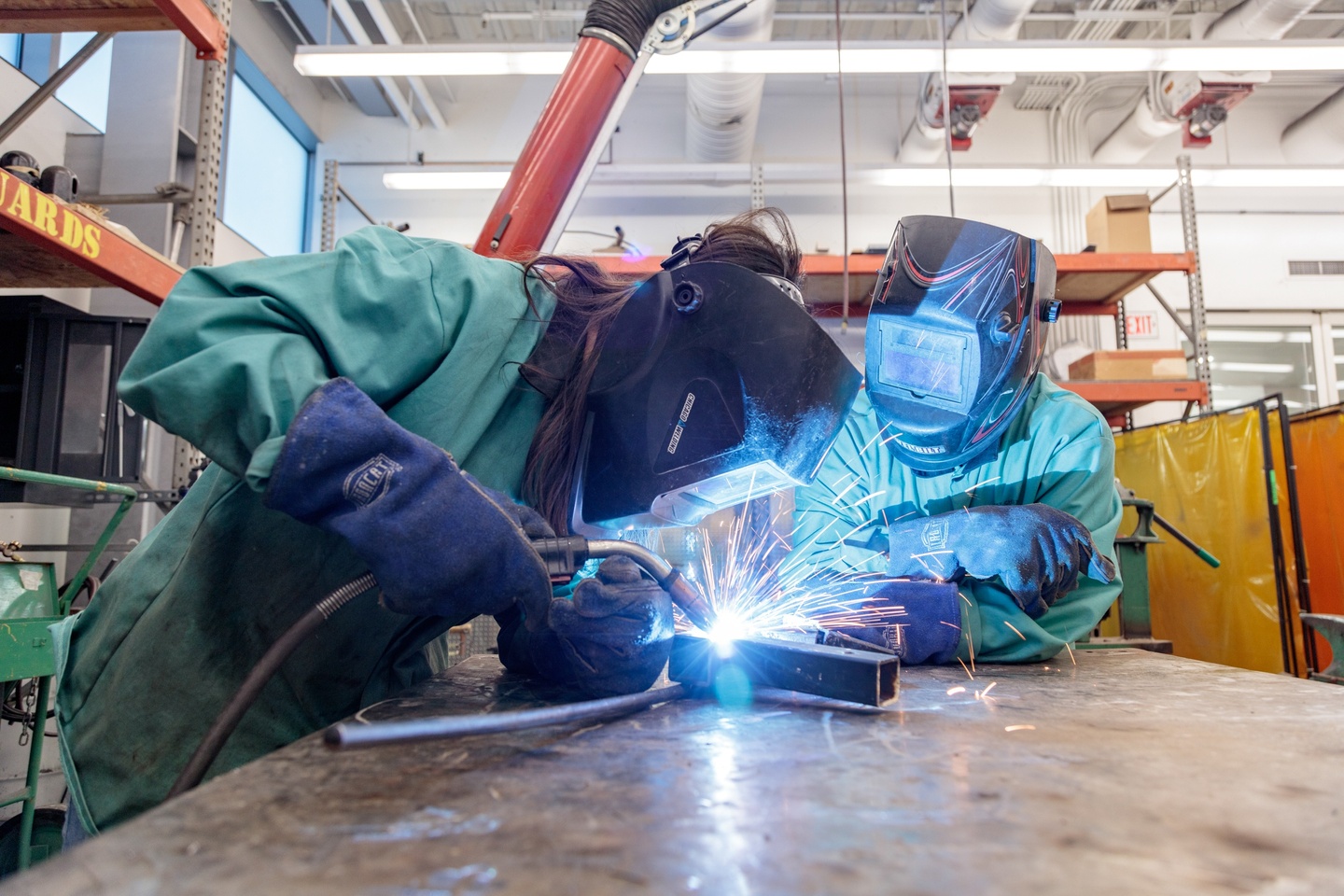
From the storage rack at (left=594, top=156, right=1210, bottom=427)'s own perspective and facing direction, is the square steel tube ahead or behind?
ahead

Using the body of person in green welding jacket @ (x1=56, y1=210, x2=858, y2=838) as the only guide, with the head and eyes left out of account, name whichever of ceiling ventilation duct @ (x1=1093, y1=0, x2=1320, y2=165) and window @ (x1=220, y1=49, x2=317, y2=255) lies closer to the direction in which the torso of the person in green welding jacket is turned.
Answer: the ceiling ventilation duct

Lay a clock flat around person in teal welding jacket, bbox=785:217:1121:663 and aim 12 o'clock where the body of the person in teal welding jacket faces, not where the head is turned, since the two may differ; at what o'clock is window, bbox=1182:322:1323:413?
The window is roughly at 7 o'clock from the person in teal welding jacket.

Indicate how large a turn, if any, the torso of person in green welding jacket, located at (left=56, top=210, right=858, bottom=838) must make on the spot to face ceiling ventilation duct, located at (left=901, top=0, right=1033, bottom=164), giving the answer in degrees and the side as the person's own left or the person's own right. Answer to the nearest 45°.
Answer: approximately 45° to the person's own left

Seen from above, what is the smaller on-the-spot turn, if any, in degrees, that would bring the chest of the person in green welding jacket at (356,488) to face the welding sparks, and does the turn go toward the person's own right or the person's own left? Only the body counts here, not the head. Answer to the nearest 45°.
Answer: approximately 45° to the person's own left

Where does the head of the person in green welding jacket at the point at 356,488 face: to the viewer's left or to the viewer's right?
to the viewer's right

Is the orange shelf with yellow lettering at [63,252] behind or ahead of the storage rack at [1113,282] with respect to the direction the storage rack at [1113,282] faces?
ahead

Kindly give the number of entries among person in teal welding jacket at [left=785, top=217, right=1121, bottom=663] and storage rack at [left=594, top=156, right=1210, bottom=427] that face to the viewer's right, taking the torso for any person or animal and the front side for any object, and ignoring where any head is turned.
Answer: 0

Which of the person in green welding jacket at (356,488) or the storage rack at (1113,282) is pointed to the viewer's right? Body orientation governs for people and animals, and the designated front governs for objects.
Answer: the person in green welding jacket

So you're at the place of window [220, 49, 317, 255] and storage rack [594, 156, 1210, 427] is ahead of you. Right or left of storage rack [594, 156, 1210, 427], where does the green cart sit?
right

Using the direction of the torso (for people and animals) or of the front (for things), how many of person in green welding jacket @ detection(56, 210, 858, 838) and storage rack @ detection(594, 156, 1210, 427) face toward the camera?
1

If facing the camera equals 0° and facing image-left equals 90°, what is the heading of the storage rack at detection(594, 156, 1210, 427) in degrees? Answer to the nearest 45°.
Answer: approximately 0°

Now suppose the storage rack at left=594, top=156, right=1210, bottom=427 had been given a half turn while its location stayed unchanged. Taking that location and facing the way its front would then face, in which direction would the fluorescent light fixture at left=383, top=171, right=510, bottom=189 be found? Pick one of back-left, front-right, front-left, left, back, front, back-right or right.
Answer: left

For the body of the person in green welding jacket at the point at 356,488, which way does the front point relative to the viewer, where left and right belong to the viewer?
facing to the right of the viewer

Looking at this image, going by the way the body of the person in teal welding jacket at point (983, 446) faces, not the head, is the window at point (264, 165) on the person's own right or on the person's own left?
on the person's own right

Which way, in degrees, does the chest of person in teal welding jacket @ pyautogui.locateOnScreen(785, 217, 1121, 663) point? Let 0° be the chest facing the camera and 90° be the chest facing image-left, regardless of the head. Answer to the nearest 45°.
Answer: approximately 45°
